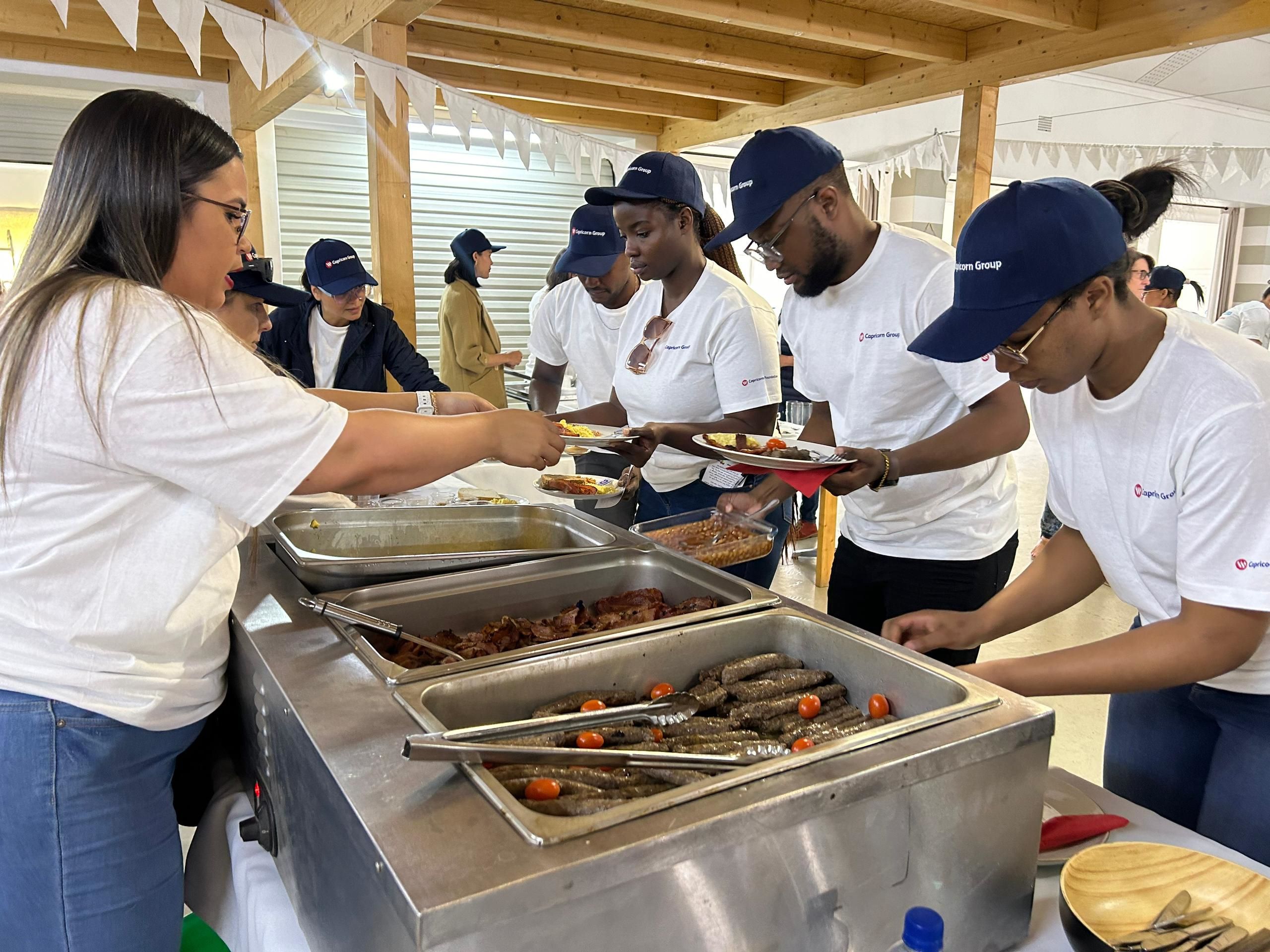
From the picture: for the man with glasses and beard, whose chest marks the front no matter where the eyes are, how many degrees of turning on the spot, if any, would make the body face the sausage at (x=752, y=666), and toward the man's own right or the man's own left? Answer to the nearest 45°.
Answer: approximately 45° to the man's own left

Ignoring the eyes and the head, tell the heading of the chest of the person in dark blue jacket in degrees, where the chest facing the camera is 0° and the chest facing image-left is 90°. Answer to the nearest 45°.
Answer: approximately 0°

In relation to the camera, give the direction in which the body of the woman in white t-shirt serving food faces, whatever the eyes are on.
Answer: to the viewer's right

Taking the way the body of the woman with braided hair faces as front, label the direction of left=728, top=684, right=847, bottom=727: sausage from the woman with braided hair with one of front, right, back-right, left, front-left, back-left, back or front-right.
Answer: front-left

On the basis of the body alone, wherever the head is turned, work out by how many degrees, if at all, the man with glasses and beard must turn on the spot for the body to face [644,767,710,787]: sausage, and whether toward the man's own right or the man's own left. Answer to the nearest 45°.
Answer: approximately 45° to the man's own left

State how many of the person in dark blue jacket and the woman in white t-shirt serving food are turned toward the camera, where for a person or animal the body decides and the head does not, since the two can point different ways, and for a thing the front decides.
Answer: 1

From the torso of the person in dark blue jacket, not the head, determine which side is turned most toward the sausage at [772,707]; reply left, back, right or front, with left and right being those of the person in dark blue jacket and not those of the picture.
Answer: front

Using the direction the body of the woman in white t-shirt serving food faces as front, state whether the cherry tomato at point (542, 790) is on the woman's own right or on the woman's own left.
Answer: on the woman's own right

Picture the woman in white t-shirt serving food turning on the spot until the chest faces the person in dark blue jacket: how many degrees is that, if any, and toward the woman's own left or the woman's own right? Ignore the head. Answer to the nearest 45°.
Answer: approximately 90° to the woman's own left

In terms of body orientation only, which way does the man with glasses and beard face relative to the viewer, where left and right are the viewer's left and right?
facing the viewer and to the left of the viewer

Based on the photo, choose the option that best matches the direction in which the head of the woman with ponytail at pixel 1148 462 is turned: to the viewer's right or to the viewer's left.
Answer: to the viewer's left

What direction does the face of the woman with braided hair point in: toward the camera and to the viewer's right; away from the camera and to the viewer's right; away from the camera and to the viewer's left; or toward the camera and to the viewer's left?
toward the camera and to the viewer's left
